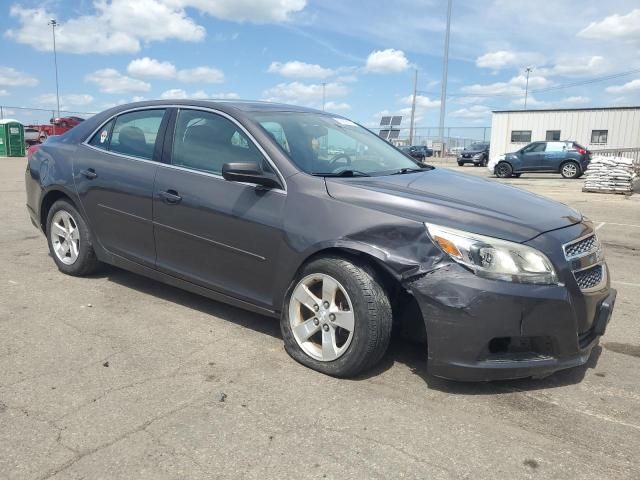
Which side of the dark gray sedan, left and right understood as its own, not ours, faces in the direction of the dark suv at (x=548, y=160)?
left

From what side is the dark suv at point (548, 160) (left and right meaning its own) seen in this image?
left

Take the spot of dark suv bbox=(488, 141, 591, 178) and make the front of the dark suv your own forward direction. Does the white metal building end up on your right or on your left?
on your right

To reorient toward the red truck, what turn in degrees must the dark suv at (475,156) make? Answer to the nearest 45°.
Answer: approximately 45° to its right

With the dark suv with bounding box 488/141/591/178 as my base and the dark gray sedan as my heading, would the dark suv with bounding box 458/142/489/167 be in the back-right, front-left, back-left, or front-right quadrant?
back-right

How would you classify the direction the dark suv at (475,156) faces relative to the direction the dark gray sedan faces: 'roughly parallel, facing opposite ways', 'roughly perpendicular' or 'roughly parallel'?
roughly perpendicular

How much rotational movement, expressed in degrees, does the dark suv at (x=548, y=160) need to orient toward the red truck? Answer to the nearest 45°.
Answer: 0° — it already faces it

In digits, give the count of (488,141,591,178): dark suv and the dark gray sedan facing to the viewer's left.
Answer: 1

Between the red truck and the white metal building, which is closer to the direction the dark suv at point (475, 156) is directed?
the red truck

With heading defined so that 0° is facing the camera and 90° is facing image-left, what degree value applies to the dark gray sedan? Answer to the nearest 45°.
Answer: approximately 315°

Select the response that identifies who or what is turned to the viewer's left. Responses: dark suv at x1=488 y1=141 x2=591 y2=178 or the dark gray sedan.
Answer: the dark suv

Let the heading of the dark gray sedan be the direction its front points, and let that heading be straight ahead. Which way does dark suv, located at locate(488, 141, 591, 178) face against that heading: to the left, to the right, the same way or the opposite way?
the opposite way

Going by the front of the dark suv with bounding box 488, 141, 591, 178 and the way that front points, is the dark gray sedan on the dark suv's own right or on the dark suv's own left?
on the dark suv's own left

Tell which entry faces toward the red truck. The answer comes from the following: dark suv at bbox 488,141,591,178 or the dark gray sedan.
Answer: the dark suv

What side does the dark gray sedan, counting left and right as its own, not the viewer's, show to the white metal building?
left
